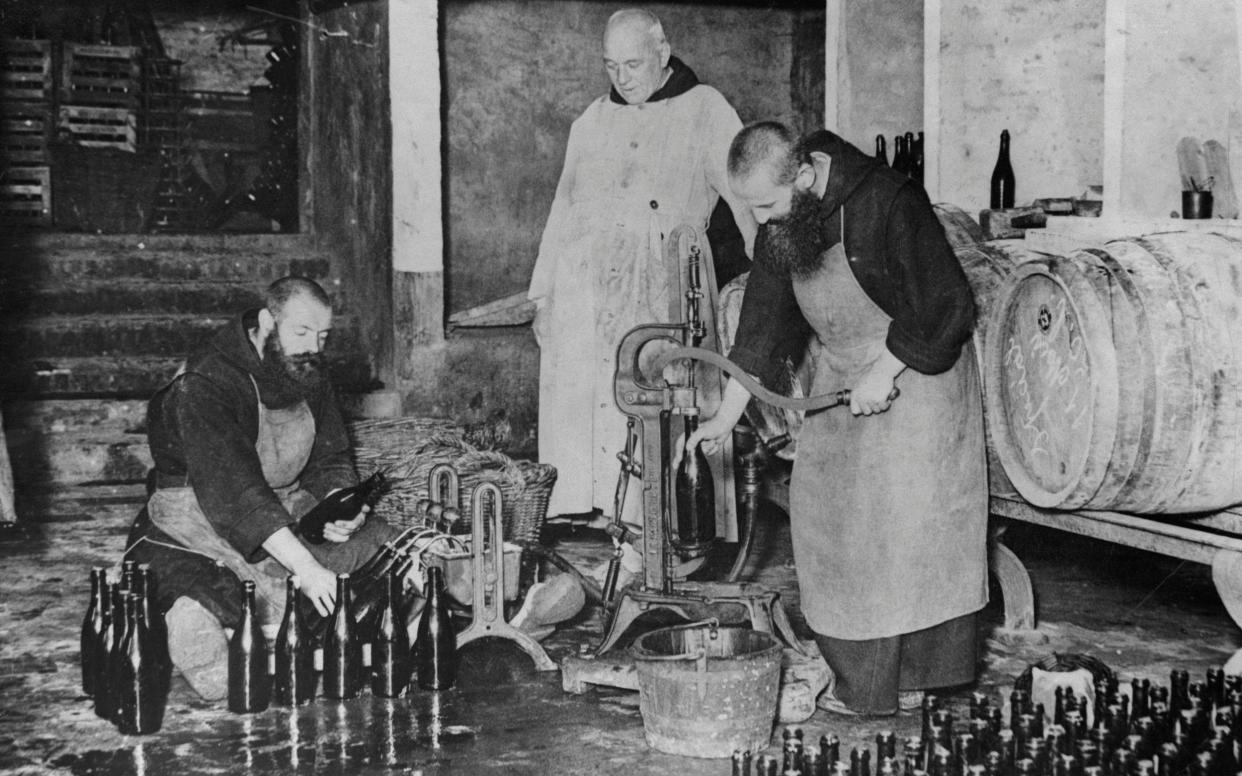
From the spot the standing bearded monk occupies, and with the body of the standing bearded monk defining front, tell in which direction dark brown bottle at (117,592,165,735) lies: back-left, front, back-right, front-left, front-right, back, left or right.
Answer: front-right

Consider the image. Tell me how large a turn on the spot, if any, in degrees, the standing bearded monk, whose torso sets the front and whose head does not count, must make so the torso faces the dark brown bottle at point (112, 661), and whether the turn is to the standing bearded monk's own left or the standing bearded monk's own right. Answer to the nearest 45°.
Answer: approximately 45° to the standing bearded monk's own right

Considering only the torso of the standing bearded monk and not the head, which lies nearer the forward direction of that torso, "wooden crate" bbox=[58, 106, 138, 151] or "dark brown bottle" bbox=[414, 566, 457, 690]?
the dark brown bottle

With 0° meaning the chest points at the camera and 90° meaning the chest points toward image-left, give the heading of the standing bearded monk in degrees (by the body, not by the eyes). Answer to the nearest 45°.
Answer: approximately 45°

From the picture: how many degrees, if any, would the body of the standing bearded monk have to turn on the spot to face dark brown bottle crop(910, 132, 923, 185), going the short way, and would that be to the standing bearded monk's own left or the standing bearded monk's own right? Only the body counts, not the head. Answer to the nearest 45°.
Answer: approximately 135° to the standing bearded monk's own right

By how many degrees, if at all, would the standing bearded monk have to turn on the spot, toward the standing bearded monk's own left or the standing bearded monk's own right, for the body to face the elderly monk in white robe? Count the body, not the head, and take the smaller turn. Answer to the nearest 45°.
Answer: approximately 90° to the standing bearded monk's own right

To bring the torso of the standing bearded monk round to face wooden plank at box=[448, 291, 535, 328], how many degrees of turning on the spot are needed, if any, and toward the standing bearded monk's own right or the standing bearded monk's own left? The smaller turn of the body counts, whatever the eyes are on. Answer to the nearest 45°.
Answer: approximately 90° to the standing bearded monk's own right

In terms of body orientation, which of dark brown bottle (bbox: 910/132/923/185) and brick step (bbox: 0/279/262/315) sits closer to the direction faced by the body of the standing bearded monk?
the brick step

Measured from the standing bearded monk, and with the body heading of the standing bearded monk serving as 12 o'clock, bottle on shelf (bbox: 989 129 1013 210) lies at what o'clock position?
The bottle on shelf is roughly at 5 o'clock from the standing bearded monk.
